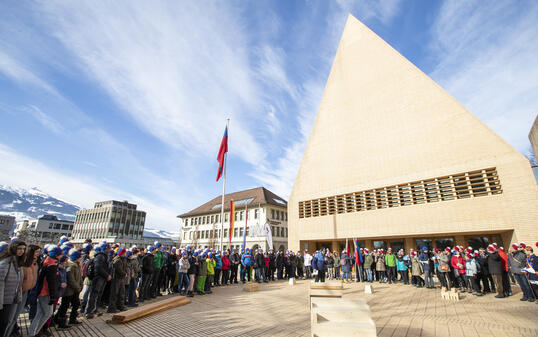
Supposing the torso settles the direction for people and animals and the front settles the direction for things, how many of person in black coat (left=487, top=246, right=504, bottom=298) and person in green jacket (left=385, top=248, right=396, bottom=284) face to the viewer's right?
0

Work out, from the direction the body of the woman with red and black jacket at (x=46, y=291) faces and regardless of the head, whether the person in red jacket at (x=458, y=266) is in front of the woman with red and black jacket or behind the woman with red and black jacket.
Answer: in front

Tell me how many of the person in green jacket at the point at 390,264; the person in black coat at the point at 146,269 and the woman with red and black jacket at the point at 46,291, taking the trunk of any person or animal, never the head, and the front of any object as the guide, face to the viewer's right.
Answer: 2

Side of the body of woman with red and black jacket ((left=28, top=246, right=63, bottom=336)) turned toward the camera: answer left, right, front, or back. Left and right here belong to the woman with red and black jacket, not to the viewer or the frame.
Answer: right

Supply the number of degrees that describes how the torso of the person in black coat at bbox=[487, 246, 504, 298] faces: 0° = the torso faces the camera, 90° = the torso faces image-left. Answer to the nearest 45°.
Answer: approximately 90°

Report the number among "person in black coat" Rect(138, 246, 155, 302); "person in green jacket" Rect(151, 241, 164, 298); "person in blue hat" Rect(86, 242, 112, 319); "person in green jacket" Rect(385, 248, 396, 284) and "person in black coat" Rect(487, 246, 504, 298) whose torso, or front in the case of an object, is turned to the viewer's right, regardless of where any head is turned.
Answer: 3

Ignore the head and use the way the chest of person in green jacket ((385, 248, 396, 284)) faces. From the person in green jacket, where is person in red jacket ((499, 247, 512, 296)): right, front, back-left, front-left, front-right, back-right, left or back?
front-left

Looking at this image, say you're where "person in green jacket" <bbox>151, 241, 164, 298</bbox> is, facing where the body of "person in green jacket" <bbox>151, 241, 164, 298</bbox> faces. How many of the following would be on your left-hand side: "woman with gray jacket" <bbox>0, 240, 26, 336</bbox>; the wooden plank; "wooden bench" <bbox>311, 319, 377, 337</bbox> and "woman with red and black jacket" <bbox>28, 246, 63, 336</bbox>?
0

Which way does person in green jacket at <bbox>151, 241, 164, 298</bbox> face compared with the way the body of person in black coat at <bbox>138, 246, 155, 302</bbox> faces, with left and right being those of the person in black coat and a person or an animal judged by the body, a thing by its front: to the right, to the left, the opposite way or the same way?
the same way

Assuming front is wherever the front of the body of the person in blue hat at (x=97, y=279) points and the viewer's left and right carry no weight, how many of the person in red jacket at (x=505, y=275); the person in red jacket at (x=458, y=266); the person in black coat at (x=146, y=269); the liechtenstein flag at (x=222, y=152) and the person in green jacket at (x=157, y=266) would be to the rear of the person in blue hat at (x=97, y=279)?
0

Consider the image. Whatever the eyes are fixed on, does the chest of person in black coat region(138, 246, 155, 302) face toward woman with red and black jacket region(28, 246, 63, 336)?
no

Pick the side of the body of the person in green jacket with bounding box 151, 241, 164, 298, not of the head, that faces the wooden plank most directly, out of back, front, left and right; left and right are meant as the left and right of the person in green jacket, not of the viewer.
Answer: right

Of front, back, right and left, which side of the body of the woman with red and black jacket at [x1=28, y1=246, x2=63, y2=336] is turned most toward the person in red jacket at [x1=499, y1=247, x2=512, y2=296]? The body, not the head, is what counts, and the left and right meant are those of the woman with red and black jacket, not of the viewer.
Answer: front

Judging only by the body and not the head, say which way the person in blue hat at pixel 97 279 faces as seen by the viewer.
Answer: to the viewer's right

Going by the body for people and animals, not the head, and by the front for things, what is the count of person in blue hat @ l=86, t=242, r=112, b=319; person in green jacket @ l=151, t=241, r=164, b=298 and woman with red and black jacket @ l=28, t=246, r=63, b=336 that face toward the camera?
0

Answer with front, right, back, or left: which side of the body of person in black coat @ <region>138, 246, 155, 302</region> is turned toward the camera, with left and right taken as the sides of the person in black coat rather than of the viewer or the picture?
right

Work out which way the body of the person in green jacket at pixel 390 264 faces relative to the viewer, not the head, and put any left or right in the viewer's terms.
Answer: facing the viewer

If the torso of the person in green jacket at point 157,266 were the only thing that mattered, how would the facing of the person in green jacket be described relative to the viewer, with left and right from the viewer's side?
facing to the right of the viewer
